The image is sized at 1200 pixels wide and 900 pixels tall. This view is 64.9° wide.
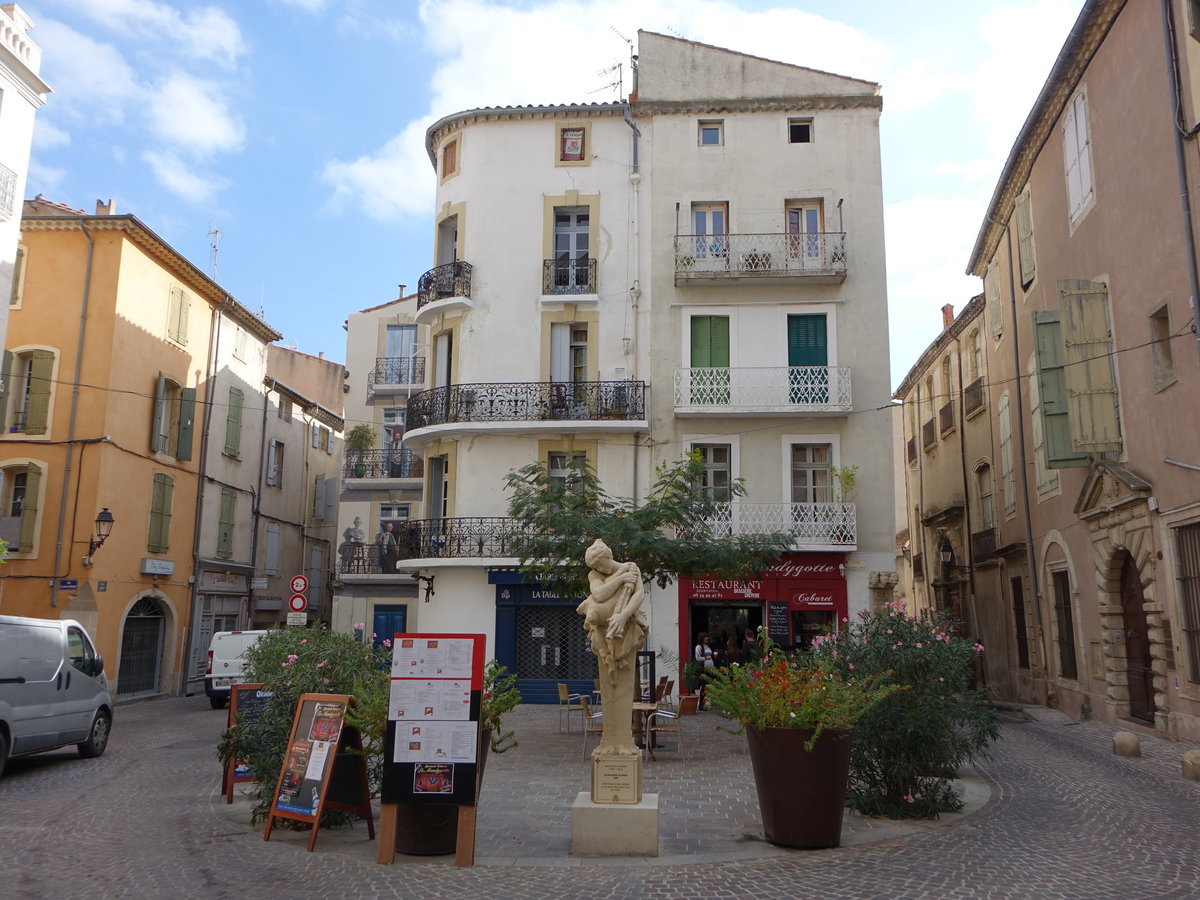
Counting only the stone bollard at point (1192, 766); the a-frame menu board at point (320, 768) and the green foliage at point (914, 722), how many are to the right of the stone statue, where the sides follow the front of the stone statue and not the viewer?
1

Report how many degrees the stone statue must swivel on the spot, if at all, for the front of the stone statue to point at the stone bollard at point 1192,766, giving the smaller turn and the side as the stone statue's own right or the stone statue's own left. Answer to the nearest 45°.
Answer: approximately 135° to the stone statue's own left

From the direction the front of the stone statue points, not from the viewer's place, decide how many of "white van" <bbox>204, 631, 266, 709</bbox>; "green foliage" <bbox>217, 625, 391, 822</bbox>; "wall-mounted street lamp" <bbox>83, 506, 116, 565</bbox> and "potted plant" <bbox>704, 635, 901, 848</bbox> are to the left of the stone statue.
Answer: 1

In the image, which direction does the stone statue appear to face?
toward the camera

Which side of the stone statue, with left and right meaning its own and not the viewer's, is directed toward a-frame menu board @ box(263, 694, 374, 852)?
right

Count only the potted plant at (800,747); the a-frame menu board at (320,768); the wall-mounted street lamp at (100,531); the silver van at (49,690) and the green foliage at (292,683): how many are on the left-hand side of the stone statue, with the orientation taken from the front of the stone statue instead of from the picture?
1

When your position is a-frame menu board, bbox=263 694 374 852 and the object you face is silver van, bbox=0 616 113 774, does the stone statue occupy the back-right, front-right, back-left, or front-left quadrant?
back-right

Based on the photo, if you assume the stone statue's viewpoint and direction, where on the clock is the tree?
The tree is roughly at 6 o'clock from the stone statue.

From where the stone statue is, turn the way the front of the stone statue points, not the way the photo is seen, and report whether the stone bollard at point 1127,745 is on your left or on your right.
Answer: on your left

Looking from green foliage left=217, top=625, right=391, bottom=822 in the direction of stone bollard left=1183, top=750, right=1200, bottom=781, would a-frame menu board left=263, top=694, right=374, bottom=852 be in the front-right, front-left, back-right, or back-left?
front-right

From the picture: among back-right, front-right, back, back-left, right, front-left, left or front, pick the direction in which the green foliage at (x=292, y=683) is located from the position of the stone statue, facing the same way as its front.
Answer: right

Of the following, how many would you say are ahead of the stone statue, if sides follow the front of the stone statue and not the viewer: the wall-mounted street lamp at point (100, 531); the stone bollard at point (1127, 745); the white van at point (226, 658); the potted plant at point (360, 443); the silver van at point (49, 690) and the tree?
0

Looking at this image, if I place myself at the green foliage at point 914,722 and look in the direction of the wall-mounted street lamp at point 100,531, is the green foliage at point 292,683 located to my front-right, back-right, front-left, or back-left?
front-left

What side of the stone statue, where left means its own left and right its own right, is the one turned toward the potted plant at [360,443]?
back

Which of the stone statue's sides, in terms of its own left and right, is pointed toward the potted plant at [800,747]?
left

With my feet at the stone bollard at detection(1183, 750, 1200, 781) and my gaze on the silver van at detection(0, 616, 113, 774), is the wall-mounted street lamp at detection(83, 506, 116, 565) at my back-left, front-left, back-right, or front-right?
front-right

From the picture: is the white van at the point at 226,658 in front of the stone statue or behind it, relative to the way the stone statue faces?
behind

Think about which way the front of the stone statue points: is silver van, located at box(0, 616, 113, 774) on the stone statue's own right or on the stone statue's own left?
on the stone statue's own right

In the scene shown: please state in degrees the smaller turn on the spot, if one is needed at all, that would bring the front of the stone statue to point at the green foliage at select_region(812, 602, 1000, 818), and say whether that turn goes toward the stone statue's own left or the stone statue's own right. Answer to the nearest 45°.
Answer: approximately 90° to the stone statue's own left
